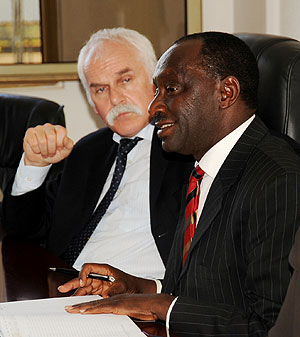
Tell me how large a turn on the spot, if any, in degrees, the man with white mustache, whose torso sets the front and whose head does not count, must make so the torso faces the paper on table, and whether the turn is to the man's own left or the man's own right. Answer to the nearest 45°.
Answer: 0° — they already face it

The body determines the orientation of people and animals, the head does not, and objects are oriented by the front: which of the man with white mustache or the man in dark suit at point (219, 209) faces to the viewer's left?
the man in dark suit

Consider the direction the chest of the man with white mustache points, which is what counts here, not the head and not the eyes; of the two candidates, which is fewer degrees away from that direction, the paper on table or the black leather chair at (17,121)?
the paper on table

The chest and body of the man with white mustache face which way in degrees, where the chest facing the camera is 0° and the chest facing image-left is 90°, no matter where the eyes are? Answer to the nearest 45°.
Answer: approximately 0°

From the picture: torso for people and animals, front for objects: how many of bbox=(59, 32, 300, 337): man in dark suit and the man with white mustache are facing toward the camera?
1

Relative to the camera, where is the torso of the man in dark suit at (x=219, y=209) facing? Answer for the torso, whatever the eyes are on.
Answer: to the viewer's left

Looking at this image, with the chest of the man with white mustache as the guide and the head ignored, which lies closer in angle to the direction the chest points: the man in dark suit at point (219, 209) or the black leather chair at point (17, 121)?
the man in dark suit

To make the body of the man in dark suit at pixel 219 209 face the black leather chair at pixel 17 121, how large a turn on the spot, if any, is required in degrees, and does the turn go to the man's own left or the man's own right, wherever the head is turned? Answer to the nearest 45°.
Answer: approximately 45° to the man's own right

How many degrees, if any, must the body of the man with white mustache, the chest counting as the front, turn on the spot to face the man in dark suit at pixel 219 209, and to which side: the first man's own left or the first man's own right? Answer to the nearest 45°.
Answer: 0° — they already face them

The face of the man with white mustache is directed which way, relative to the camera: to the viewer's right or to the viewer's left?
to the viewer's right
